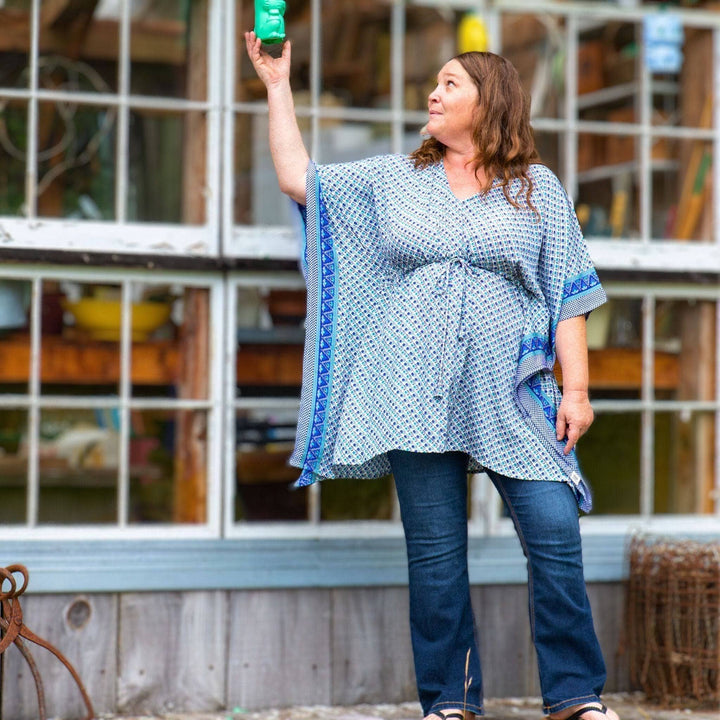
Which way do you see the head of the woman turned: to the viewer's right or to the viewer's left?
to the viewer's left

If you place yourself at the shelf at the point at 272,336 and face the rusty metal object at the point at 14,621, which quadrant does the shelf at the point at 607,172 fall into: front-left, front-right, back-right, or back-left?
back-left

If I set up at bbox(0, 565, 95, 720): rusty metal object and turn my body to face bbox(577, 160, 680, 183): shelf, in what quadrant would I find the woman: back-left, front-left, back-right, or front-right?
front-right

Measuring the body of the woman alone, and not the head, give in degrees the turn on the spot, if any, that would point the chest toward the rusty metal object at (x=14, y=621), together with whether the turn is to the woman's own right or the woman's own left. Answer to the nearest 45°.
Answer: approximately 90° to the woman's own right

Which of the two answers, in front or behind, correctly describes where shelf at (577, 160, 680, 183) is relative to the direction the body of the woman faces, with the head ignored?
behind

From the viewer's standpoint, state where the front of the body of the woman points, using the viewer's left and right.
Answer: facing the viewer

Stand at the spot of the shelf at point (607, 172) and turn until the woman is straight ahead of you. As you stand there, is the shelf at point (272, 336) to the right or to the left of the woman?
right

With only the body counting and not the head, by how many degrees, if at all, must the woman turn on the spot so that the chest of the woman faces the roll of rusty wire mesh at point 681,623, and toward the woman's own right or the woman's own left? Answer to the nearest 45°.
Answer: approximately 135° to the woman's own left

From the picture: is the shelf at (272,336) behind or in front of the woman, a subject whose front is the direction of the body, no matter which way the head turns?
behind
